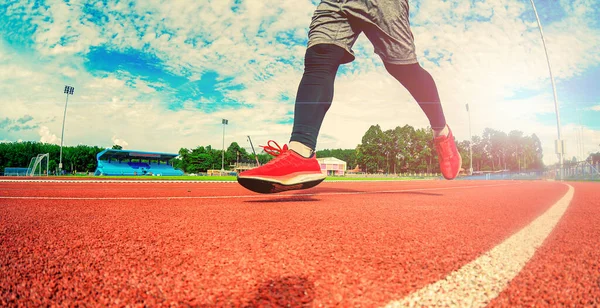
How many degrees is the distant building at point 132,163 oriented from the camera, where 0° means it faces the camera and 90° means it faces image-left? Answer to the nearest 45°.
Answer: approximately 0°

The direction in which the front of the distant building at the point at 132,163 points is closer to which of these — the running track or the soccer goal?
the running track

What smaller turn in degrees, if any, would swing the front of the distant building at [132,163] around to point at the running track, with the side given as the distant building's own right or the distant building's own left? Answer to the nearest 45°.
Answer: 0° — it already faces it

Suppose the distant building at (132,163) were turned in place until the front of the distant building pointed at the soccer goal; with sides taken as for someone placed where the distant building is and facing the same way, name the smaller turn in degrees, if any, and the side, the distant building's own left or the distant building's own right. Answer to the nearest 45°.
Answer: approximately 45° to the distant building's own right
